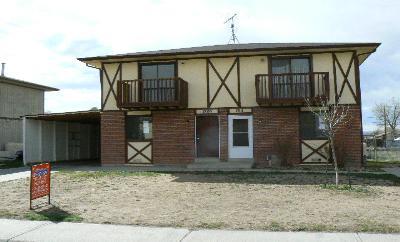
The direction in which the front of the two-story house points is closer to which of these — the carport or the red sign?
the red sign

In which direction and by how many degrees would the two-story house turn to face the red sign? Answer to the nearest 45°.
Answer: approximately 45° to its right

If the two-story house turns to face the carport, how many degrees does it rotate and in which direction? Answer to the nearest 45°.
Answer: approximately 135° to its right

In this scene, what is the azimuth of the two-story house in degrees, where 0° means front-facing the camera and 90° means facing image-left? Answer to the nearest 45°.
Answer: approximately 0°

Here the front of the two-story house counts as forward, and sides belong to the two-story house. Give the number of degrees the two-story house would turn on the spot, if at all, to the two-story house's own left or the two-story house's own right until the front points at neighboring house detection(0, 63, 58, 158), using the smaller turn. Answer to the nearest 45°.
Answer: approximately 135° to the two-story house's own right

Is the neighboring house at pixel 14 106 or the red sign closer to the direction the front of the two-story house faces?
the red sign
